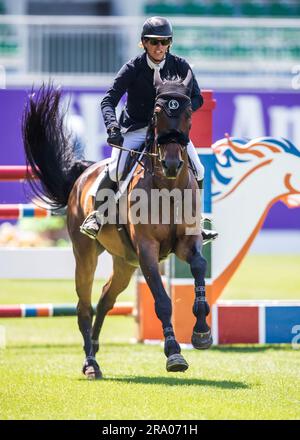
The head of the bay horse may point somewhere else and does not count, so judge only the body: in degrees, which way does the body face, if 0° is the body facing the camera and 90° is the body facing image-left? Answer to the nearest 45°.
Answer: approximately 315°

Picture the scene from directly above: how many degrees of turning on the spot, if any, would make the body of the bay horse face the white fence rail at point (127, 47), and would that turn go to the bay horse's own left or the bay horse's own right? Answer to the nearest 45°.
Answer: approximately 135° to the bay horse's own left
